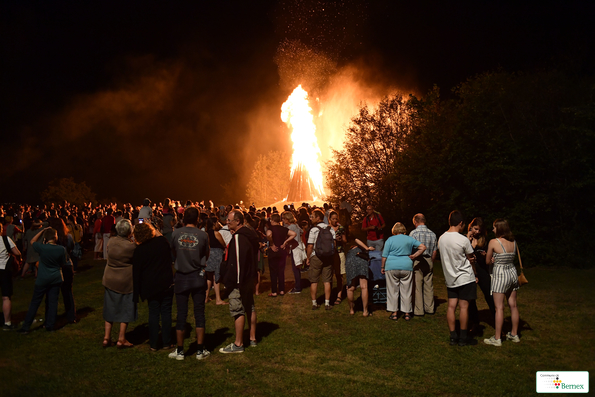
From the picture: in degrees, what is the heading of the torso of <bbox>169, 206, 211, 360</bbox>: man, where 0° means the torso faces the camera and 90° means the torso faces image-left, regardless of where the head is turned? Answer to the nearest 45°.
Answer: approximately 180°

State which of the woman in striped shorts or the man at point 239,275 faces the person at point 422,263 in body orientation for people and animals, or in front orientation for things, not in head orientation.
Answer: the woman in striped shorts

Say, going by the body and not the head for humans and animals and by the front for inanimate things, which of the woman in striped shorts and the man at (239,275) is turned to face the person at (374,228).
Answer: the woman in striped shorts

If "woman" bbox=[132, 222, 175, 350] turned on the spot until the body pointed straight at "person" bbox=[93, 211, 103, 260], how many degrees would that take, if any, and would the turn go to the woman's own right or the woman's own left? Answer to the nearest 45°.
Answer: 0° — they already face them

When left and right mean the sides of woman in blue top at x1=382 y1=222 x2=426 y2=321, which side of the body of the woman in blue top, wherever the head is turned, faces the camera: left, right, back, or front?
back

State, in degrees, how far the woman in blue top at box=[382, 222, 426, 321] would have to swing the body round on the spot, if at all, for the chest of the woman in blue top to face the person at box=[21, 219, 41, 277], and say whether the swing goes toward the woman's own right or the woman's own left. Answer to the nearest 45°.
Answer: approximately 90° to the woman's own left

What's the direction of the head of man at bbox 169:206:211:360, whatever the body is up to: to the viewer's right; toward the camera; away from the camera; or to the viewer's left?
away from the camera

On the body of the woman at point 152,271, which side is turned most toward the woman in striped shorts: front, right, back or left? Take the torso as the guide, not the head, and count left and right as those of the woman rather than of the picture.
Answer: right

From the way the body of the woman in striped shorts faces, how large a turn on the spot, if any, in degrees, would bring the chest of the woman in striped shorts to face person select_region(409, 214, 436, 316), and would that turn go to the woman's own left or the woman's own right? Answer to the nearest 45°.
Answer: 0° — they already face them

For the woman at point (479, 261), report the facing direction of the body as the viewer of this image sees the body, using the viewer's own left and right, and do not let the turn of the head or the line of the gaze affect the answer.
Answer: facing the viewer and to the left of the viewer

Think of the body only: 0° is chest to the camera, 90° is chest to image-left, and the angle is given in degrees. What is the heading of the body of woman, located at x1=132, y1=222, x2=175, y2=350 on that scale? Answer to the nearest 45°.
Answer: approximately 180°

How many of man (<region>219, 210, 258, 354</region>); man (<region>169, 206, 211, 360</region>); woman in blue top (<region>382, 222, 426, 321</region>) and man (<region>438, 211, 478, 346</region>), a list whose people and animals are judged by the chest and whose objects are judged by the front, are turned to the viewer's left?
1
